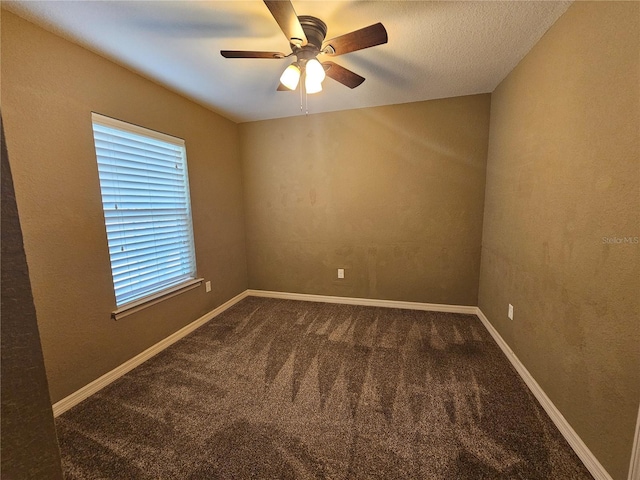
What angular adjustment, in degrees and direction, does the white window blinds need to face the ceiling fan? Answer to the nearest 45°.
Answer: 0° — it already faces it

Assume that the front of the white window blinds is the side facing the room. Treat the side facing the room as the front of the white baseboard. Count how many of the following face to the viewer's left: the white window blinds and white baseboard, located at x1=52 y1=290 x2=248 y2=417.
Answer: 0

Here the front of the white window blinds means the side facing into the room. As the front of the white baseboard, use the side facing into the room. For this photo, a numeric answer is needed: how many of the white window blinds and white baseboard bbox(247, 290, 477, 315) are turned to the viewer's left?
0

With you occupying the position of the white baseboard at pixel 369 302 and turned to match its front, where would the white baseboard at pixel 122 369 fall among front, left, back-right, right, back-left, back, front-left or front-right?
front-right

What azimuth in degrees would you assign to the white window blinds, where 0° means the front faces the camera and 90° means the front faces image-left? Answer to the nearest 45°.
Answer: approximately 315°

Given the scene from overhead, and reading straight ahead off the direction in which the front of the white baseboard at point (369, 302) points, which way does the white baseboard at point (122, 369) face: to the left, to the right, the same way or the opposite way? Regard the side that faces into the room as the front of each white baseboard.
to the left

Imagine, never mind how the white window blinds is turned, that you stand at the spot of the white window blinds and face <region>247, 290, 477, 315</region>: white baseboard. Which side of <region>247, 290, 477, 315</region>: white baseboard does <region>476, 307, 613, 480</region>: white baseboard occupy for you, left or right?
right

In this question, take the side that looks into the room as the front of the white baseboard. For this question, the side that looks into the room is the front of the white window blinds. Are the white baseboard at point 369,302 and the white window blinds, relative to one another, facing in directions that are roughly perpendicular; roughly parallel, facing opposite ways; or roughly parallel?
roughly perpendicular

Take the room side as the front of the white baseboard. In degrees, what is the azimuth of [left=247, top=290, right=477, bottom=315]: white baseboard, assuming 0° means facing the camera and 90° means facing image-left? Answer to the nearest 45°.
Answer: approximately 0°

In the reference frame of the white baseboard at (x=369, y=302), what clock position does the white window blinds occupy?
The white window blinds is roughly at 2 o'clock from the white baseboard.

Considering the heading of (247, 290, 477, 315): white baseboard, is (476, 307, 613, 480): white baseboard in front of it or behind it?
in front
